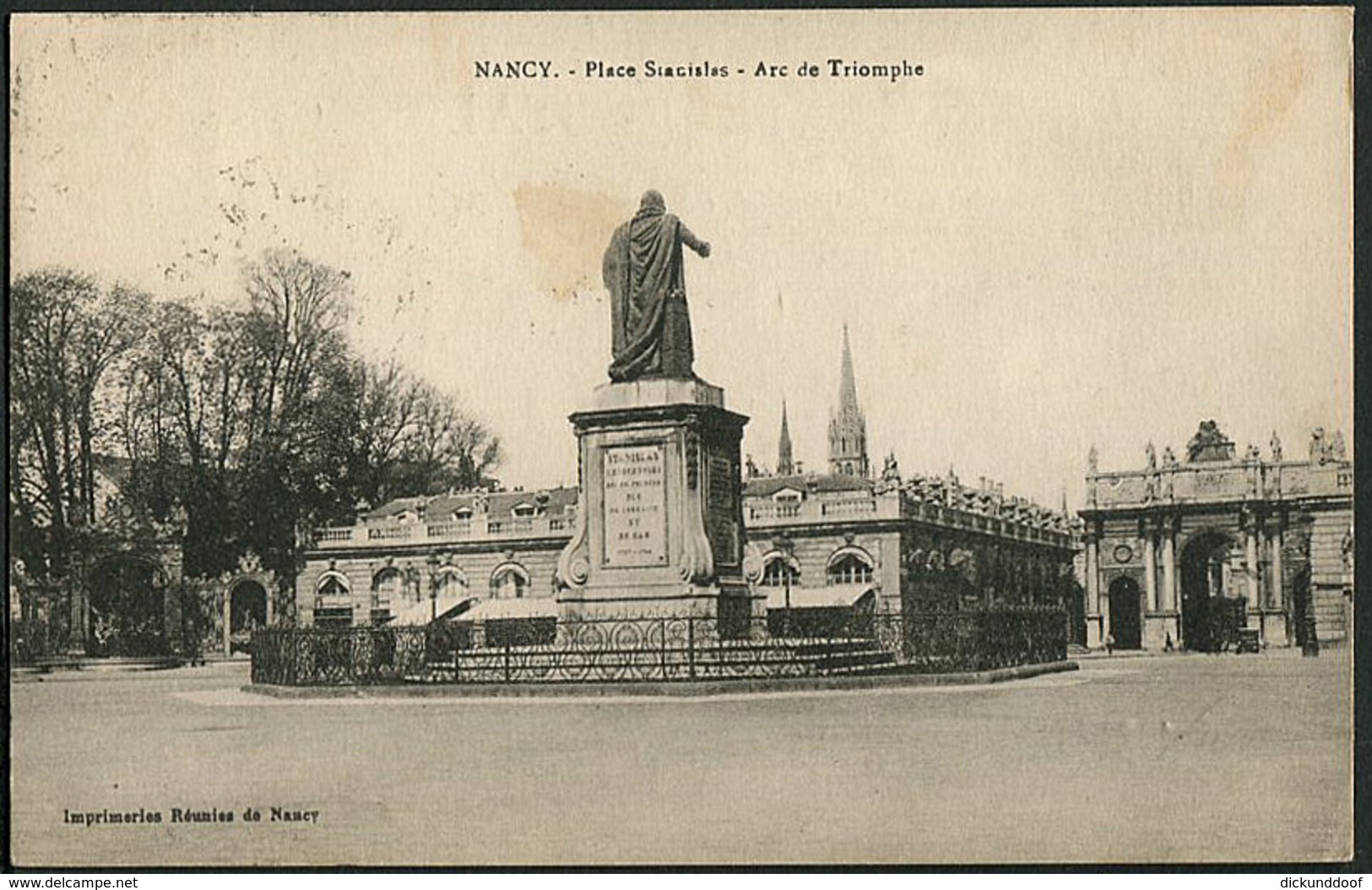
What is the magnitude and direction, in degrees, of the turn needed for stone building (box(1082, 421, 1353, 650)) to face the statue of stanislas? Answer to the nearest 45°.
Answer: approximately 45° to its right

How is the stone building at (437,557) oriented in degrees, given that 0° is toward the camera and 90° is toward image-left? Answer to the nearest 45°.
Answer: approximately 0°

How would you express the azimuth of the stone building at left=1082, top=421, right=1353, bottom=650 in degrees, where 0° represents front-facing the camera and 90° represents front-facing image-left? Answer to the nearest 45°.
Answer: approximately 0°
